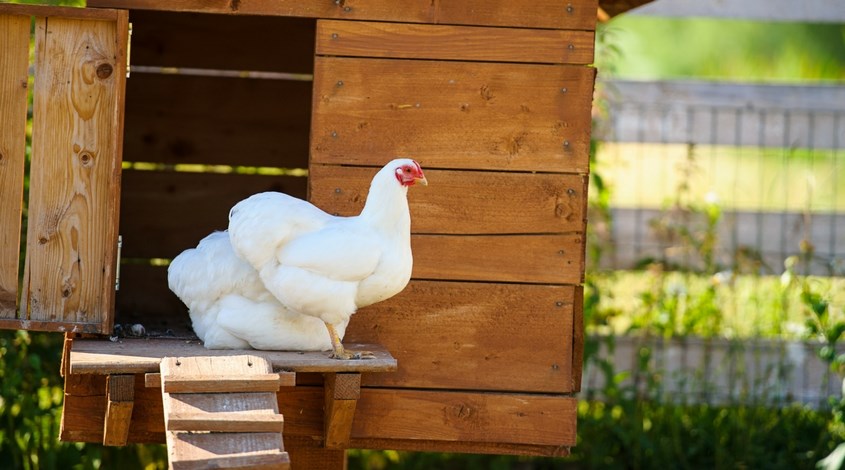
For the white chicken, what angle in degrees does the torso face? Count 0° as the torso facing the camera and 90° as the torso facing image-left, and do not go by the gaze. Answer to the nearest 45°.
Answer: approximately 270°

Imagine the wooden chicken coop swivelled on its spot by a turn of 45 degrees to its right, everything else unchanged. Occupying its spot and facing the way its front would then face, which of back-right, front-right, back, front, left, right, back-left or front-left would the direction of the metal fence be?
back

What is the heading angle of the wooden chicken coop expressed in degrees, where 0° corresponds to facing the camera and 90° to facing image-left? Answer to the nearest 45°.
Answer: approximately 0°

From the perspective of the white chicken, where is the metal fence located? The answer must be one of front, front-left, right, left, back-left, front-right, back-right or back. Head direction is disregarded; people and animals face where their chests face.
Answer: front-left
